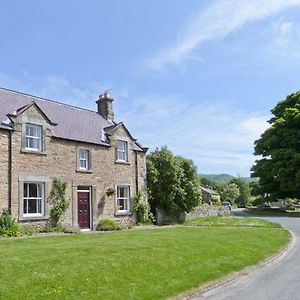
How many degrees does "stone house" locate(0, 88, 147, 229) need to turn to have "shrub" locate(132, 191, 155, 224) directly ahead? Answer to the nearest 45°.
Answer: approximately 90° to its left

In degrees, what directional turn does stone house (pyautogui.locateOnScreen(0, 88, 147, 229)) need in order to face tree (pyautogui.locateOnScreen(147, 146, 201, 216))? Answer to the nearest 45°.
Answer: approximately 90° to its left

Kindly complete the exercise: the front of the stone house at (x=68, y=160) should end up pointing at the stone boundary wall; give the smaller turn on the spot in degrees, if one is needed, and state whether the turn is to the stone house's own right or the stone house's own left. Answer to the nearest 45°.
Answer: approximately 90° to the stone house's own left

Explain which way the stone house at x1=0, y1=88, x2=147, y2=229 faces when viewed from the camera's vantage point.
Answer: facing the viewer and to the right of the viewer

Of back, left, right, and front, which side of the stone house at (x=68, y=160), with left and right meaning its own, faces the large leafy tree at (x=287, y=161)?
left

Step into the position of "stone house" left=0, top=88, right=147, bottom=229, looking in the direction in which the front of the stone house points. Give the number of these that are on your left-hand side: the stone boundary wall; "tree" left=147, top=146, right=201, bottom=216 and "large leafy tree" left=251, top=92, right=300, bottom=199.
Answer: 3
